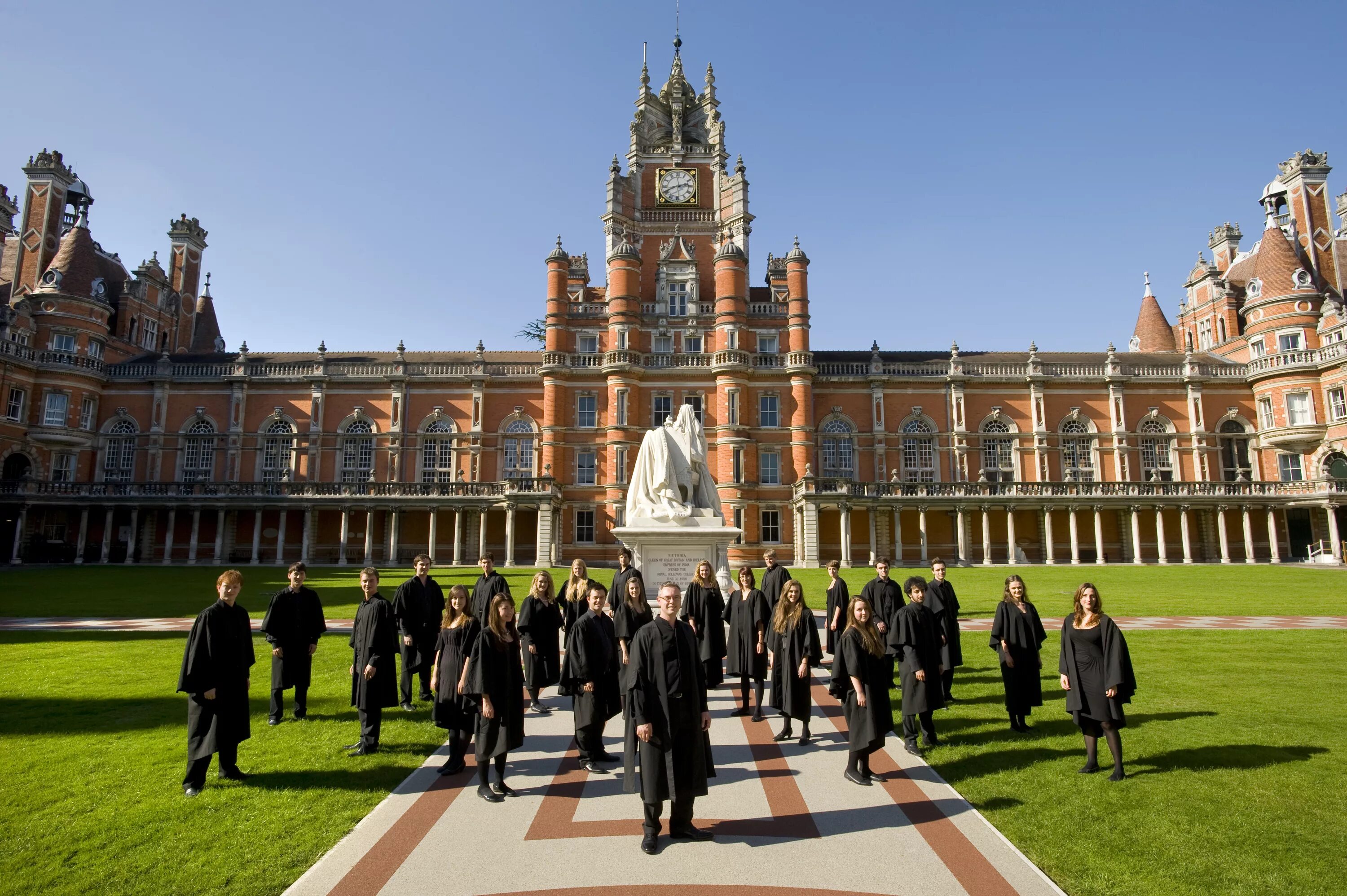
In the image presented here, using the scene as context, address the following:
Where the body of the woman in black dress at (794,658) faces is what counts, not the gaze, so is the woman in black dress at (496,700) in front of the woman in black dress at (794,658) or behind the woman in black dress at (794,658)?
in front

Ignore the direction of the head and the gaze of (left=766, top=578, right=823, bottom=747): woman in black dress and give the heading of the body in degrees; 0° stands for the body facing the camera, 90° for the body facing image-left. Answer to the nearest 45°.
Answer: approximately 45°

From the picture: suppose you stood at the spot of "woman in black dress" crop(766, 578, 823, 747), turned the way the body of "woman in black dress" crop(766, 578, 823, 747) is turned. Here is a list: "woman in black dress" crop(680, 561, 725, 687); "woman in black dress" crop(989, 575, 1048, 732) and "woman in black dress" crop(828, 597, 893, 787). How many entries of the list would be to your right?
1

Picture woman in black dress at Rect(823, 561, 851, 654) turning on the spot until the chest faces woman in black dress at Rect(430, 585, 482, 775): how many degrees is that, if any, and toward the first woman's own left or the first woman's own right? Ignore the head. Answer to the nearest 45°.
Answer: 0° — they already face them

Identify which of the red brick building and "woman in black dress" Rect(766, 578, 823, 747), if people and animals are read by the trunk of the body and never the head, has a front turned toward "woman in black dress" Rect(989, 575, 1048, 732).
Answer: the red brick building

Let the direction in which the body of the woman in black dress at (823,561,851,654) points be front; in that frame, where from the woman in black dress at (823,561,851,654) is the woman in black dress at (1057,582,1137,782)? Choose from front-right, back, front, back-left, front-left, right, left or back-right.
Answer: left

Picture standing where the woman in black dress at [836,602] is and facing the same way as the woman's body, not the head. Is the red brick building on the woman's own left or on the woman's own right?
on the woman's own right

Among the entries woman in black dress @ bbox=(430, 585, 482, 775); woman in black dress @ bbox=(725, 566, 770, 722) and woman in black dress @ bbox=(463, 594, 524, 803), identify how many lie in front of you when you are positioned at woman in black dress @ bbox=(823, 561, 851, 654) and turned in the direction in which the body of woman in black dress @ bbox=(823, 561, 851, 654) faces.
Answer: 3
